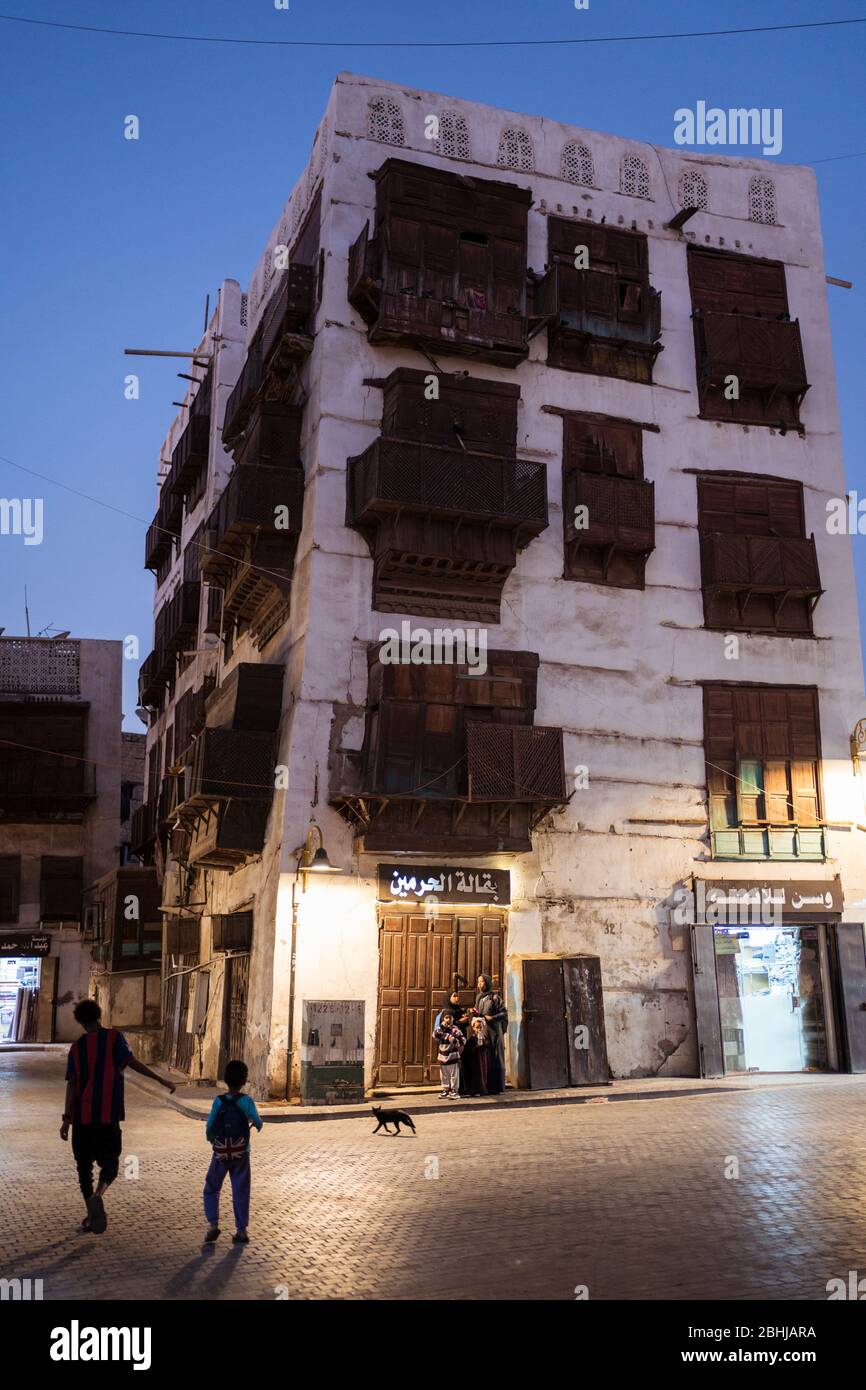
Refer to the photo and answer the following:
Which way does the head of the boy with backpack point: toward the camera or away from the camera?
away from the camera

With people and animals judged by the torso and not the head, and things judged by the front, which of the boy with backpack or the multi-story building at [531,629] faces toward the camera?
the multi-story building

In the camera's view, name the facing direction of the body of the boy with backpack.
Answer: away from the camera

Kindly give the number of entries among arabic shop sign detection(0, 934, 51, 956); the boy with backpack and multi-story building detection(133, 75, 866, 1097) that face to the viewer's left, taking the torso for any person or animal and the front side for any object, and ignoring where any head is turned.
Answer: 0

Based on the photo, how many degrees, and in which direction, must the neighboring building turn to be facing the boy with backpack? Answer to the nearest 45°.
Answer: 0° — it already faces them

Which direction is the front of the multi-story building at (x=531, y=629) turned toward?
toward the camera

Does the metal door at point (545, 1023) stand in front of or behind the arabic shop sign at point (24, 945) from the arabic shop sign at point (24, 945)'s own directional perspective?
in front

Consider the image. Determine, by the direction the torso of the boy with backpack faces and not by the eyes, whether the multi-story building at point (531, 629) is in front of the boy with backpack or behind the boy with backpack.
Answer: in front

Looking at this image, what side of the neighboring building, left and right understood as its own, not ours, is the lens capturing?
front

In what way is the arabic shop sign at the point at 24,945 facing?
toward the camera

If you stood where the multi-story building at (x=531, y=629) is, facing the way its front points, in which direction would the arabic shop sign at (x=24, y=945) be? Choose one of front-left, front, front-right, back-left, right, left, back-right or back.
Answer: back-right
